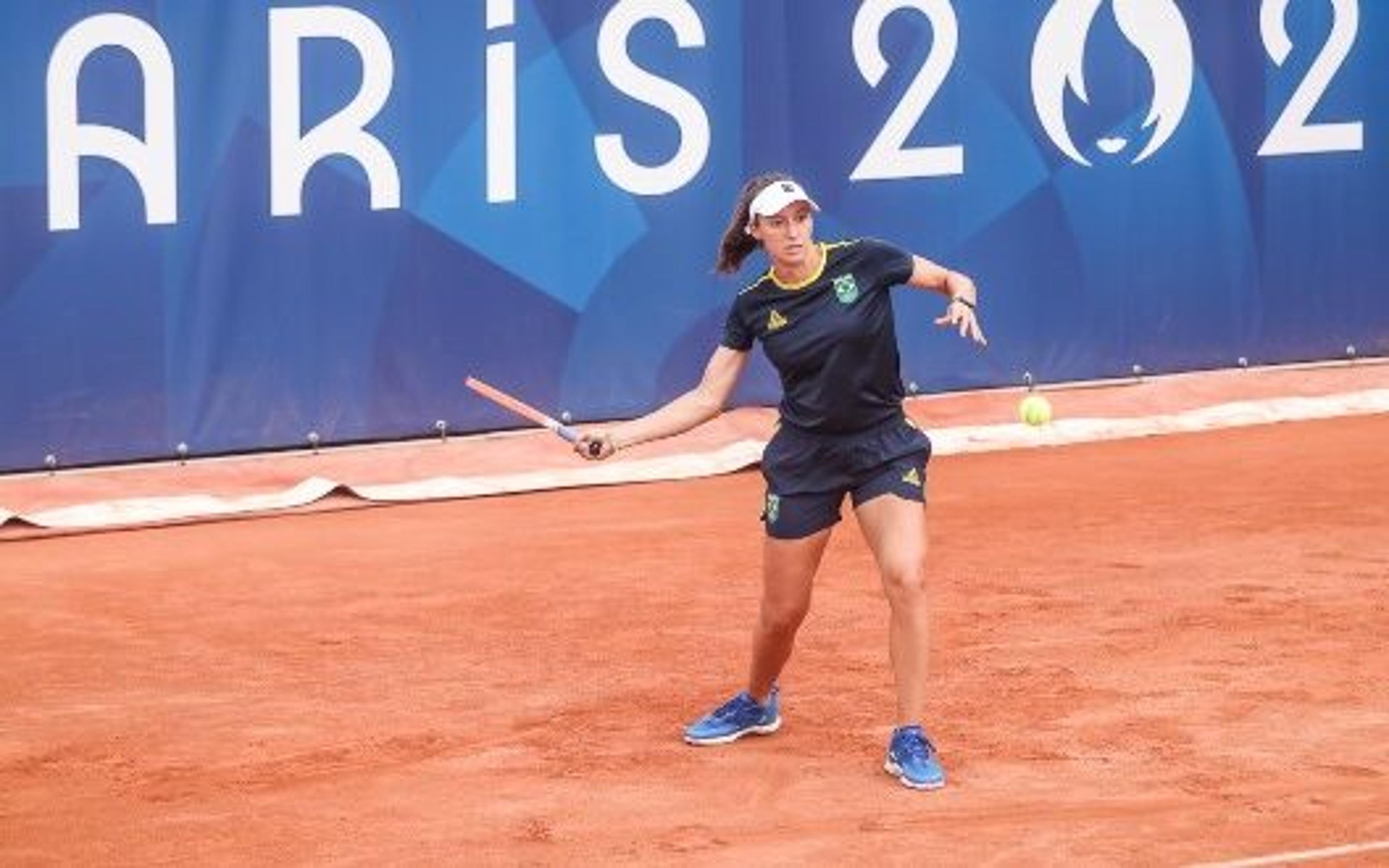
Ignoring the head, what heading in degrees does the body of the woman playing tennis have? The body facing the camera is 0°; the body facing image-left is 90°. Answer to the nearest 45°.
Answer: approximately 0°

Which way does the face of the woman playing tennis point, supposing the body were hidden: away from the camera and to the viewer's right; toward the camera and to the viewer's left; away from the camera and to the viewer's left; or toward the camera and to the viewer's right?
toward the camera and to the viewer's right
